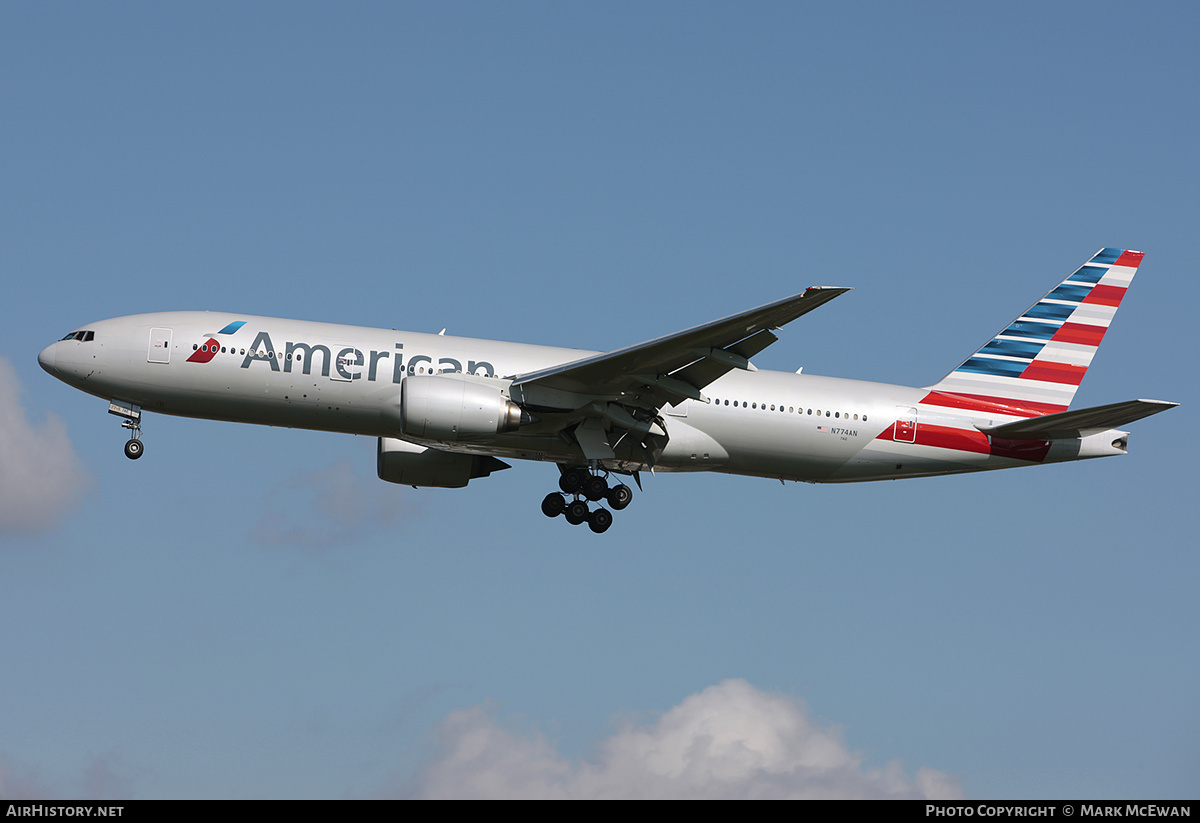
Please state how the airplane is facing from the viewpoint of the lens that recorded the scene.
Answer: facing to the left of the viewer
